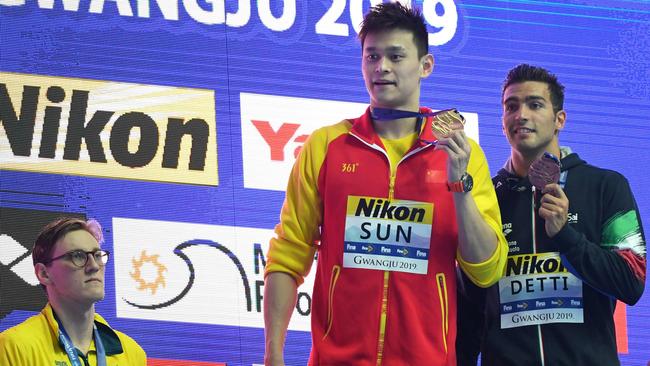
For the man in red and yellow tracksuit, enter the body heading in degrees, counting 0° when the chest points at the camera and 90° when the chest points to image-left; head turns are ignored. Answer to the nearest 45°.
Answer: approximately 0°

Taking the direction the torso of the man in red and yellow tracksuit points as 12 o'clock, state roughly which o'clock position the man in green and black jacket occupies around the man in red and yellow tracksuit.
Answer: The man in green and black jacket is roughly at 8 o'clock from the man in red and yellow tracksuit.

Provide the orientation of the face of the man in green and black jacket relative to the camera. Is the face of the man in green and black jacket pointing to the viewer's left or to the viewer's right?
to the viewer's left
